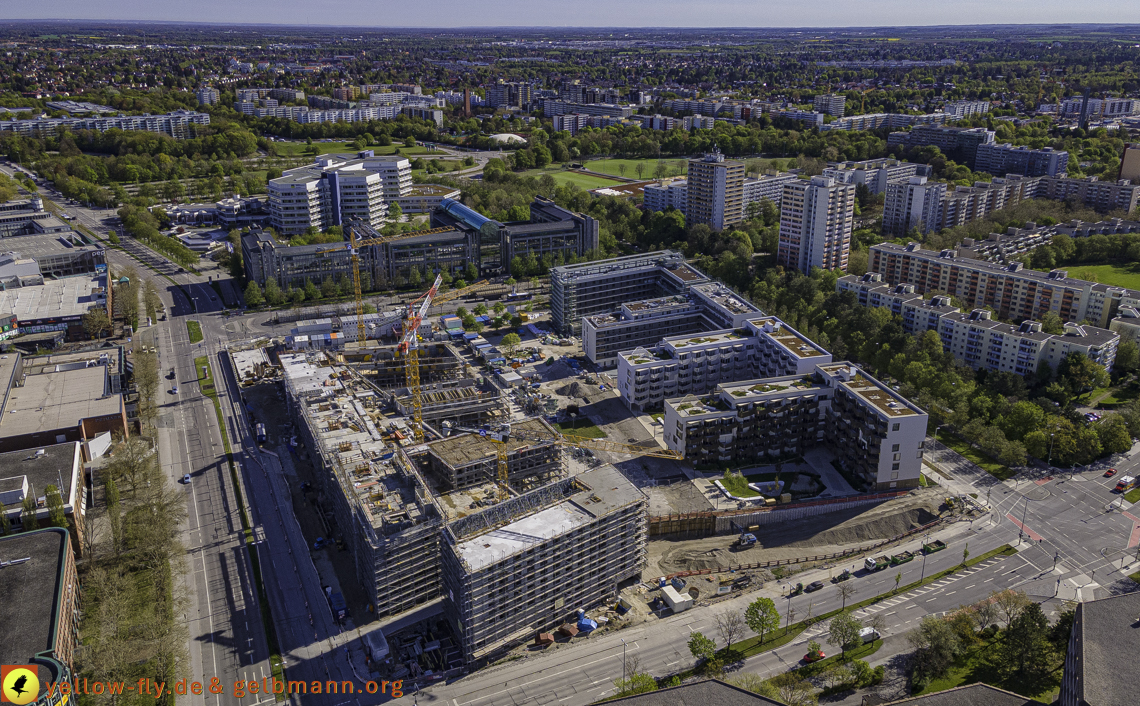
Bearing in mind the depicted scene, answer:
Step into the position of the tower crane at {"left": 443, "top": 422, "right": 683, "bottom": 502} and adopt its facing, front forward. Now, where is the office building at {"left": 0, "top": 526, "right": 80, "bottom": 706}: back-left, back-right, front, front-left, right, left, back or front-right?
back-right

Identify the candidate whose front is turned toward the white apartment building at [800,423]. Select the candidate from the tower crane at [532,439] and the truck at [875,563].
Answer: the tower crane

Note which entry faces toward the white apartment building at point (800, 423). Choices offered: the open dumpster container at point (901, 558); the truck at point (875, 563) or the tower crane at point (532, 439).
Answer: the tower crane

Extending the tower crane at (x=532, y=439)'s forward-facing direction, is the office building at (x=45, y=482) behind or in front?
behind

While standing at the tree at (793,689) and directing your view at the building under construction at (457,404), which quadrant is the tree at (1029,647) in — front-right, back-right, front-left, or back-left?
back-right

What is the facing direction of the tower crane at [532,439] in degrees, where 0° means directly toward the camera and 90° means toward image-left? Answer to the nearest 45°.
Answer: approximately 270°
